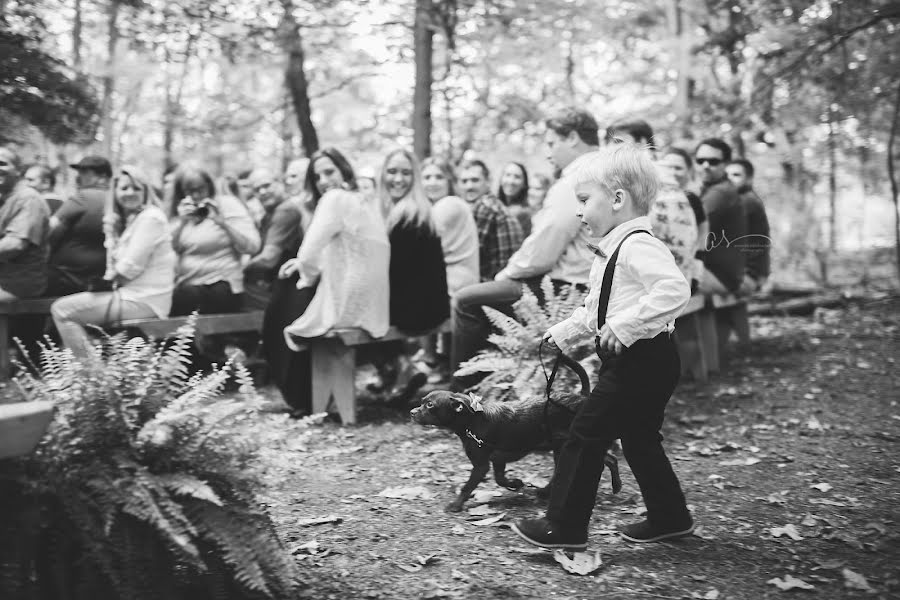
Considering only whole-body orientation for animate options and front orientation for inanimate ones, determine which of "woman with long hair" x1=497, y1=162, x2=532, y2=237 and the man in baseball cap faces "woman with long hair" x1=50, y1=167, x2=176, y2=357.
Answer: "woman with long hair" x1=497, y1=162, x2=532, y2=237

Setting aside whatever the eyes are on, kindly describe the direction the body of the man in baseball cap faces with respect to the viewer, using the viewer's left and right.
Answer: facing away from the viewer and to the left of the viewer

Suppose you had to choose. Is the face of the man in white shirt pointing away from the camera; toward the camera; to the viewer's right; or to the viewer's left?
to the viewer's left

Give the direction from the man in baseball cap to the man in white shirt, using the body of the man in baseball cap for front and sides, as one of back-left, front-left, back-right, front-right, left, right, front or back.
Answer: back

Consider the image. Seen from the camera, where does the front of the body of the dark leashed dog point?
to the viewer's left

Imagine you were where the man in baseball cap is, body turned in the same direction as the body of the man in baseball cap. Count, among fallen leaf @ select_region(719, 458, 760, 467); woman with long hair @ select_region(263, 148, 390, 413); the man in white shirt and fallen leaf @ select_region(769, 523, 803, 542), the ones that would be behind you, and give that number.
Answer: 4

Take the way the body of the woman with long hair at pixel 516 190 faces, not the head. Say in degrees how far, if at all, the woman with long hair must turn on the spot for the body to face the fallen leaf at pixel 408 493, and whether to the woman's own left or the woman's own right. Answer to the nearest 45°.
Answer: approximately 45° to the woman's own left

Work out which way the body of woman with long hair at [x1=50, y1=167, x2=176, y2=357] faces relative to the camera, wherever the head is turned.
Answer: to the viewer's left

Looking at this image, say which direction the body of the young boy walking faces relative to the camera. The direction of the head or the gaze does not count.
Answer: to the viewer's left

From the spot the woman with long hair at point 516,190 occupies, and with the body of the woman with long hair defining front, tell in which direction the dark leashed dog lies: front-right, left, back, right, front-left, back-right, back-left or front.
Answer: front-left

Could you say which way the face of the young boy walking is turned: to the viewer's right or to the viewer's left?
to the viewer's left

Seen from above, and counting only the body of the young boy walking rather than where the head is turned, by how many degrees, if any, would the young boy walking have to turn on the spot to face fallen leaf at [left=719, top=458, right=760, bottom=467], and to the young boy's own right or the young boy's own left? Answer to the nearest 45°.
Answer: approximately 135° to the young boy's own right

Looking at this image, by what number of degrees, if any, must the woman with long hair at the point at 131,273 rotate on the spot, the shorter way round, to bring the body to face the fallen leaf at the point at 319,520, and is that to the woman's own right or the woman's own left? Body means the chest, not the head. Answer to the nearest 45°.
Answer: approximately 90° to the woman's own left

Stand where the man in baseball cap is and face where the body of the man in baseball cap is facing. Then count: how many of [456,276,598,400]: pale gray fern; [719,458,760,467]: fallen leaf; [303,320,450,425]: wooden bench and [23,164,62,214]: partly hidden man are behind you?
3

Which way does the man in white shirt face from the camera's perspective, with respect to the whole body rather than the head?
to the viewer's left

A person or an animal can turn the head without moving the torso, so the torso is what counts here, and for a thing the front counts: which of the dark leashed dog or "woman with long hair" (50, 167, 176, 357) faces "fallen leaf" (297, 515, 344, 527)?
the dark leashed dog

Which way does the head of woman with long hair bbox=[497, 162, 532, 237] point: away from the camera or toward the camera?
toward the camera

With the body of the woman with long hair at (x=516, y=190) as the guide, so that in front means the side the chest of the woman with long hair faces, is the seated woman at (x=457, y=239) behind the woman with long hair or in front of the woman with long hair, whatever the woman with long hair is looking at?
in front

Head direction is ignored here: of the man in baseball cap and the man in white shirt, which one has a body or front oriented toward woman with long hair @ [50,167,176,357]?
the man in white shirt

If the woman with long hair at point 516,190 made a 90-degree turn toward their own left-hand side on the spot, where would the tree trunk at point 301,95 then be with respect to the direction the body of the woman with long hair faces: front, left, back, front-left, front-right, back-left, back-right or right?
back

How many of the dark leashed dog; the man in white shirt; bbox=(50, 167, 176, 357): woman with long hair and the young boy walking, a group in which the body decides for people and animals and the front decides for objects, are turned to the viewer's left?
4

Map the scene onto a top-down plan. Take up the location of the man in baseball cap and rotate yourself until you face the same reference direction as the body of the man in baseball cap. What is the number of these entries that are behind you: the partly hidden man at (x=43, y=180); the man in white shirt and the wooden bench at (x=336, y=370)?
2
